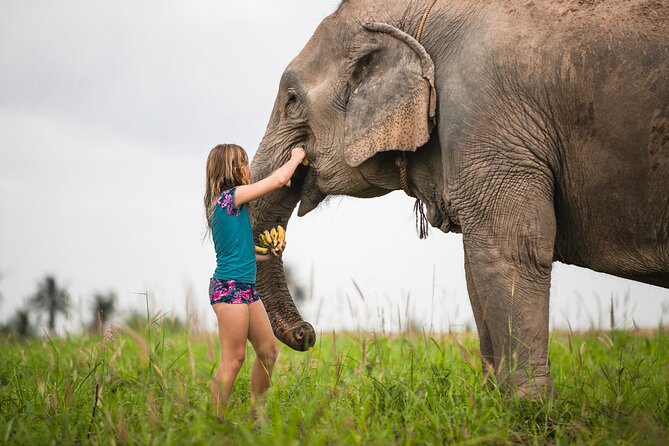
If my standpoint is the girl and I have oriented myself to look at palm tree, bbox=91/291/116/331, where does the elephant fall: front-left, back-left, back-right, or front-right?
front-right

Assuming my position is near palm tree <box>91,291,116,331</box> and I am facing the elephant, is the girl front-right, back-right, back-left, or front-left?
front-right

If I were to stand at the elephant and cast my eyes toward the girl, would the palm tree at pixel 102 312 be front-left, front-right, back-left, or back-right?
front-right

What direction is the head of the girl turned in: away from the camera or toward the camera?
away from the camera

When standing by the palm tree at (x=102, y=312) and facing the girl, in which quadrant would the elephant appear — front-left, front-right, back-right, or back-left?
front-left

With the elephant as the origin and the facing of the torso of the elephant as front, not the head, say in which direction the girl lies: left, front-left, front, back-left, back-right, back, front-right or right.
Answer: front

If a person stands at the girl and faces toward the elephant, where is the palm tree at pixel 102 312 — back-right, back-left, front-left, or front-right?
back-left

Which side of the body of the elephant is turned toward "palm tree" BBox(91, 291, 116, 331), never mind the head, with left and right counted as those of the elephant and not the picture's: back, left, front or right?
right

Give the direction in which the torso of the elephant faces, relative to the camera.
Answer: to the viewer's left
